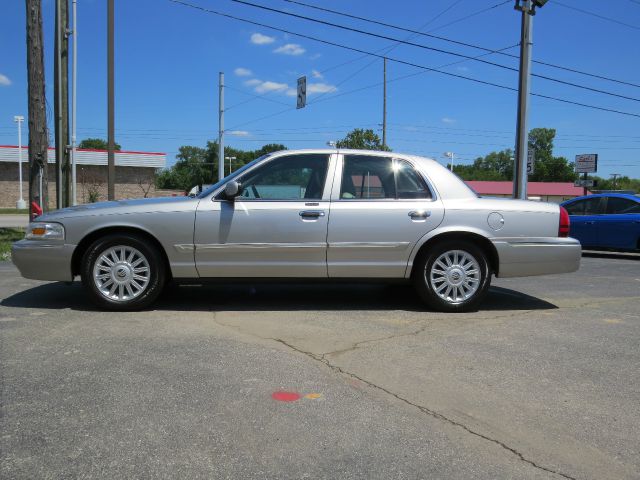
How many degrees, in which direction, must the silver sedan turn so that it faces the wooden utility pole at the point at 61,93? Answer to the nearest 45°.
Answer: approximately 45° to its right

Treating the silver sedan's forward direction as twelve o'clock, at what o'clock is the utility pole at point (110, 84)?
The utility pole is roughly at 2 o'clock from the silver sedan.

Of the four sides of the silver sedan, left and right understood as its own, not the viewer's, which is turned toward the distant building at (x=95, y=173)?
right

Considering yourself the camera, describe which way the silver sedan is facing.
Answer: facing to the left of the viewer

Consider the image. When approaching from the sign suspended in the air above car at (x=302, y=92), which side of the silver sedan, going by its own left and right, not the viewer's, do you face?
right

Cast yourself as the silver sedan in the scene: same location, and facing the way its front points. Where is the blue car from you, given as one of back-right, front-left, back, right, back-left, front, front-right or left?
back-right

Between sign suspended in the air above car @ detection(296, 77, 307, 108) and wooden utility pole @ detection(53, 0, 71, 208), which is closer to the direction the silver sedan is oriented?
the wooden utility pole

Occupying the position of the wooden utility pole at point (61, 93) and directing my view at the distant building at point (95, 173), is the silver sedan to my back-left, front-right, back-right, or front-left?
back-right
